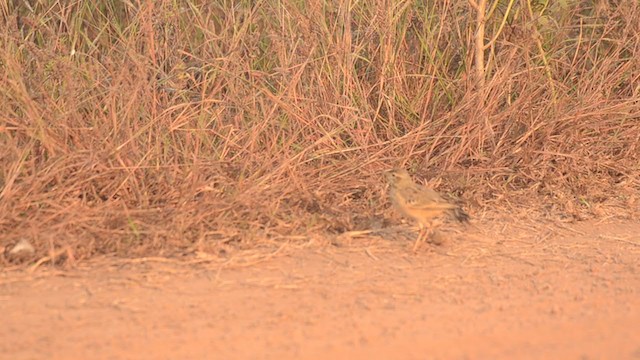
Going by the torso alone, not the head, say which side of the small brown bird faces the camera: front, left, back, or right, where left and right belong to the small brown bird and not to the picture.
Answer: left
